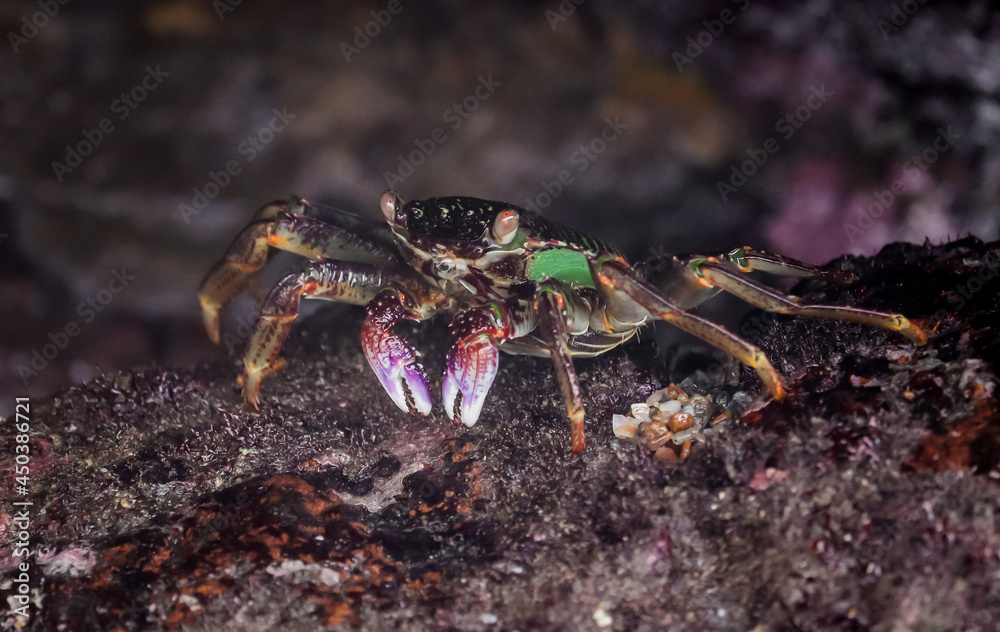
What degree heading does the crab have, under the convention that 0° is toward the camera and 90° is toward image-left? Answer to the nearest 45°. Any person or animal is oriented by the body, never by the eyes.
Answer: approximately 45°
